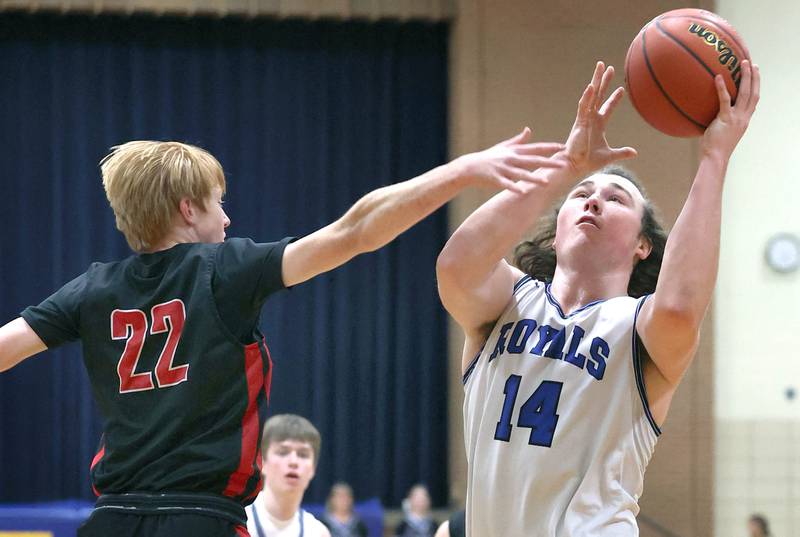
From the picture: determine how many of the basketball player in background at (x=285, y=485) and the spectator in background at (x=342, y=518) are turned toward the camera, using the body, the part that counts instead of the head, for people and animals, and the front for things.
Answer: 2

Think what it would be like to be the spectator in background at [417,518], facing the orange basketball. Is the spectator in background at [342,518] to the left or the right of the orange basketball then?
right

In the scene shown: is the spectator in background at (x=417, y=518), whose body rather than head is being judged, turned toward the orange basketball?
yes

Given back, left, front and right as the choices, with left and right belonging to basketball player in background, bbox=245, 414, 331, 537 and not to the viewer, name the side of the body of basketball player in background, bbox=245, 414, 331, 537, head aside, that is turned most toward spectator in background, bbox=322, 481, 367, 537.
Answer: back

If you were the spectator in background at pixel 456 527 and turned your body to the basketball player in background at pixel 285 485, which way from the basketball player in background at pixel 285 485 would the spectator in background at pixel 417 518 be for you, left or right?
right

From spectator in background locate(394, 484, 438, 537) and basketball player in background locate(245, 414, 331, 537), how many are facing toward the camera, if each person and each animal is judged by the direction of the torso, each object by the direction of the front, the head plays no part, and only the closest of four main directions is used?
2

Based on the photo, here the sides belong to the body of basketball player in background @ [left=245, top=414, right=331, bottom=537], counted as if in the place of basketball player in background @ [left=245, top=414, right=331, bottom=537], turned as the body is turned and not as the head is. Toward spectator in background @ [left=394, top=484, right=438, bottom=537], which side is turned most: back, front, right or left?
back

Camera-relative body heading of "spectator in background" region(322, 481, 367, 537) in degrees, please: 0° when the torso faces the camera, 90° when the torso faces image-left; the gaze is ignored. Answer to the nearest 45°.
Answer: approximately 0°
